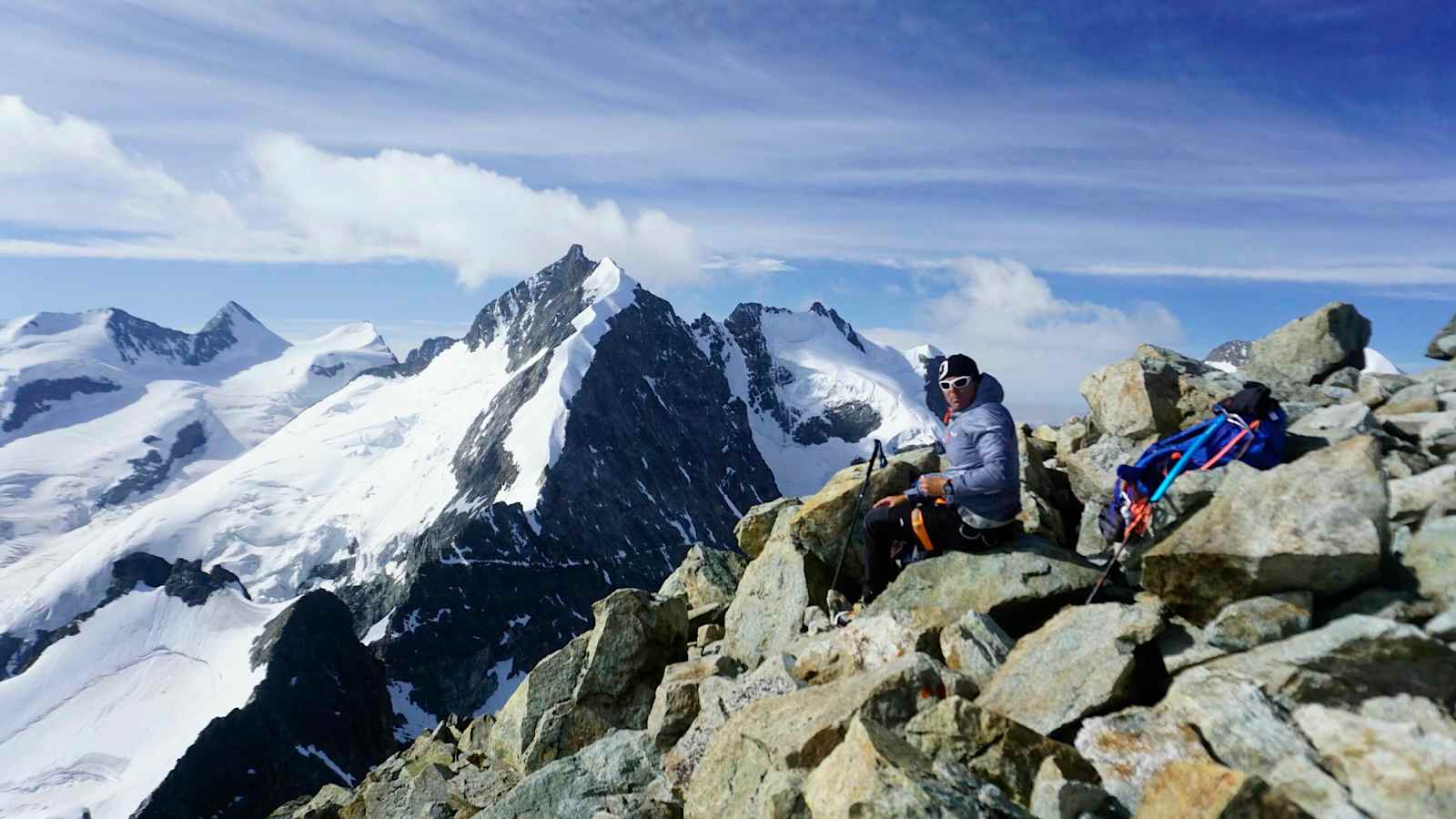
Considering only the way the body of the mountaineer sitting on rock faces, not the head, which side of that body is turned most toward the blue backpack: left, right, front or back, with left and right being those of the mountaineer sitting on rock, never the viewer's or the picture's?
back

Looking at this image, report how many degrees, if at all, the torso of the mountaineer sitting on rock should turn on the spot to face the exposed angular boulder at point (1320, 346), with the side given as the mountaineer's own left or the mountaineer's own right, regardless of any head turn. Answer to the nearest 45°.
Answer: approximately 135° to the mountaineer's own right

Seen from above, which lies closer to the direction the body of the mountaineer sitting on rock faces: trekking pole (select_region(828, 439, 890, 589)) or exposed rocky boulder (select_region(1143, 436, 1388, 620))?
the trekking pole

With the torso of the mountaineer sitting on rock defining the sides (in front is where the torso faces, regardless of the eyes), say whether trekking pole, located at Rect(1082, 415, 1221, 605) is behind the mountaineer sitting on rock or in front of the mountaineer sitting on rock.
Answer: behind

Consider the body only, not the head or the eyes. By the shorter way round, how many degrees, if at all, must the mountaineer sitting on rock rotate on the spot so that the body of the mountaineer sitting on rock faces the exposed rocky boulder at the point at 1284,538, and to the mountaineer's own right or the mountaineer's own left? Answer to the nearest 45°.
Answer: approximately 135° to the mountaineer's own left

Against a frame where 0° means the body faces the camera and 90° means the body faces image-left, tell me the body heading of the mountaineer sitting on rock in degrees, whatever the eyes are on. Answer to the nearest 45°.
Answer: approximately 90°

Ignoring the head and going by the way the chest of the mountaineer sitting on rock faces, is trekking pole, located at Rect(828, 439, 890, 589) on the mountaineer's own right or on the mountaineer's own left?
on the mountaineer's own right

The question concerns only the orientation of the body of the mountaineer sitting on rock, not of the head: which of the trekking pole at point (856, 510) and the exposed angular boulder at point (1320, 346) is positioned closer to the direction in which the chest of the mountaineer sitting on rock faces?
the trekking pole
